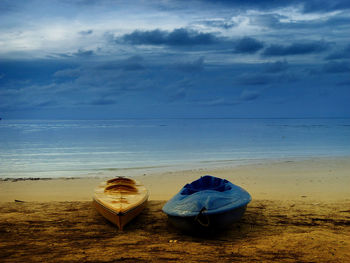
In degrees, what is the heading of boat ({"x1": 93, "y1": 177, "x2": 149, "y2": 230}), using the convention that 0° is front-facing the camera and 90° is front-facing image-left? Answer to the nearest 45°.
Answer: approximately 0°

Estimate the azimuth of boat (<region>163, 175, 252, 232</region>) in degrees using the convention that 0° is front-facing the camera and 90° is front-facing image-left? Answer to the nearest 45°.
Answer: approximately 0°

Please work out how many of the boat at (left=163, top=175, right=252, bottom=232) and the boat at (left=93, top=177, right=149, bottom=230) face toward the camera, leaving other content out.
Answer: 2

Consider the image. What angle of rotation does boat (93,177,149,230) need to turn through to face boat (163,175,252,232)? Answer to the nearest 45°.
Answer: approximately 45° to its left

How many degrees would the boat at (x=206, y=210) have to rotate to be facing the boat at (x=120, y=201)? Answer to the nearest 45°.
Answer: approximately 135° to its right
